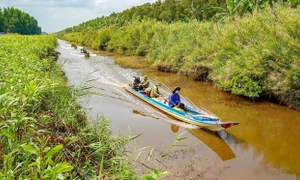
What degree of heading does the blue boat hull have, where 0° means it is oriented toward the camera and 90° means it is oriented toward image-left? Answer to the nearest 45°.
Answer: approximately 315°
